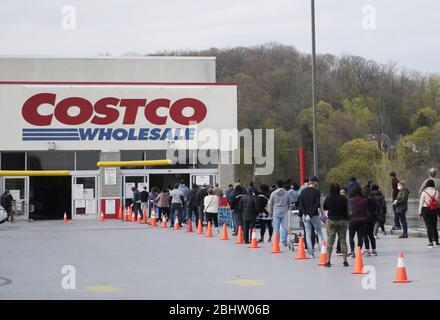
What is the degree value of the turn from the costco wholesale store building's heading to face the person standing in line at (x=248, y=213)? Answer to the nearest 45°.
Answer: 0° — it already faces them

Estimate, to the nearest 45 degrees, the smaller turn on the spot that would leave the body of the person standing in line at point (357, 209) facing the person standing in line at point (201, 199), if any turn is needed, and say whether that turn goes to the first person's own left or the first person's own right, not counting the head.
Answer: approximately 45° to the first person's own left

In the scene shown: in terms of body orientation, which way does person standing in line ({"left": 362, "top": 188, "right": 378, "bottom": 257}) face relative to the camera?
to the viewer's left

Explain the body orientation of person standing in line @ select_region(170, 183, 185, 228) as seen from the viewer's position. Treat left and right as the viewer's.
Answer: facing away from the viewer
